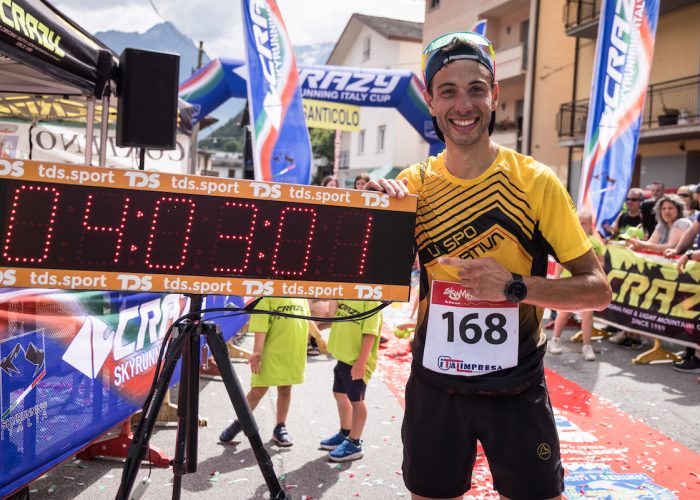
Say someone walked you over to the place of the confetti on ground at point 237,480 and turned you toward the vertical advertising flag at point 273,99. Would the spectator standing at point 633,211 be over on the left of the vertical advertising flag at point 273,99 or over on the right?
right

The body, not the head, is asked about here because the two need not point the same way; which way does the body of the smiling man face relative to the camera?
toward the camera

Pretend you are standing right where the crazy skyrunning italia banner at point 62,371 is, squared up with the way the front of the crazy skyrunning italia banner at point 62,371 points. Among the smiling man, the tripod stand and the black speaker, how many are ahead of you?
2

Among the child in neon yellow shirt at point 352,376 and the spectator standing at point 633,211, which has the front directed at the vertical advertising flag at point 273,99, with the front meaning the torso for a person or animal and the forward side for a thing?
the spectator standing

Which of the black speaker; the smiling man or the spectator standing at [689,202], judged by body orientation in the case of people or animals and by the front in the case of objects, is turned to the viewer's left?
the spectator standing

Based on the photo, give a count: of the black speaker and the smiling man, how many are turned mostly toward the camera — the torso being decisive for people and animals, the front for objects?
2

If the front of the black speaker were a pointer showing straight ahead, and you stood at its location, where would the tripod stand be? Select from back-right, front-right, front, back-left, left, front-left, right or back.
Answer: front

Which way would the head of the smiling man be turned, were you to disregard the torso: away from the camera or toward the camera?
toward the camera

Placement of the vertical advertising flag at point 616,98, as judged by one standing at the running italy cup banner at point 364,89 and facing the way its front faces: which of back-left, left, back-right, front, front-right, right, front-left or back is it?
front-left

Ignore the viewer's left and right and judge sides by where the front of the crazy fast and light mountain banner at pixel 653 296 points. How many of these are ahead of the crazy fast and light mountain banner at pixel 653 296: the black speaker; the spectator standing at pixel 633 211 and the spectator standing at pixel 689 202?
1

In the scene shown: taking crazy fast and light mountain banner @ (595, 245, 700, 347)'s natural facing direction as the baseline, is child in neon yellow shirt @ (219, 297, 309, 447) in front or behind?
in front

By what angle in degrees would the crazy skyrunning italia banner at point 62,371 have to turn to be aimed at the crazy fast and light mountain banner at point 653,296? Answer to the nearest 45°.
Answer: approximately 45° to its left

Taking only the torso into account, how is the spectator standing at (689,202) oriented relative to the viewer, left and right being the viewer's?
facing to the left of the viewer

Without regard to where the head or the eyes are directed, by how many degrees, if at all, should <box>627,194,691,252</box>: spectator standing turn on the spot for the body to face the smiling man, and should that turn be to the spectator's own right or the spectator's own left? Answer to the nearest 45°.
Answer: approximately 45° to the spectator's own left

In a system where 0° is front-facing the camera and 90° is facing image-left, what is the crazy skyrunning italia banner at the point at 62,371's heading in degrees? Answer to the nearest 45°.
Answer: approximately 315°

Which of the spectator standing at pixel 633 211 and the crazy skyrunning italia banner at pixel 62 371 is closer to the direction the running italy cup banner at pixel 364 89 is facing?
the crazy skyrunning italia banner

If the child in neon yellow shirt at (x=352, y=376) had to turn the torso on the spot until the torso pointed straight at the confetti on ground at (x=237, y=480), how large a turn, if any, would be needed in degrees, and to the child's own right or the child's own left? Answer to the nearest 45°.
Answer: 0° — they already face it

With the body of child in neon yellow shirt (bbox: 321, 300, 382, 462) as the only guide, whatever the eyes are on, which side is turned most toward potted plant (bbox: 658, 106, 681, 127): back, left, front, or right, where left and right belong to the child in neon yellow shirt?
back

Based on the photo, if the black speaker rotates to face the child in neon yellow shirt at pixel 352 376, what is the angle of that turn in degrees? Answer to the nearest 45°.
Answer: approximately 45° to its left
